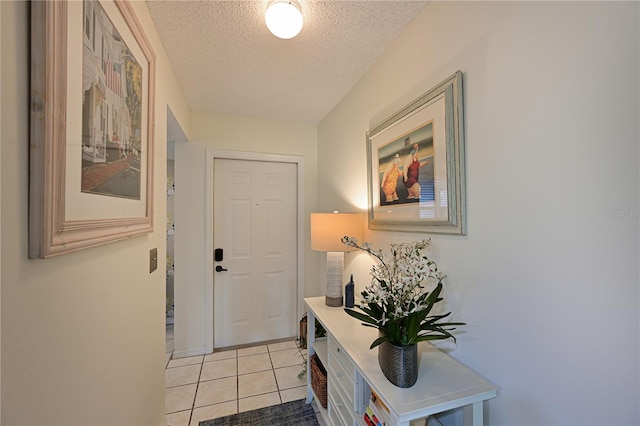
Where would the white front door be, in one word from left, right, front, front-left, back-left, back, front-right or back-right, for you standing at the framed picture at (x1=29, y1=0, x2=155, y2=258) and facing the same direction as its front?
left

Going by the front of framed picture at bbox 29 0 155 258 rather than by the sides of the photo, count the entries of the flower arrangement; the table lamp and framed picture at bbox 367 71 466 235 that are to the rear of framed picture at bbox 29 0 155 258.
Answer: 0

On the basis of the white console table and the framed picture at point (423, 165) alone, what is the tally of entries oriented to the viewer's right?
0

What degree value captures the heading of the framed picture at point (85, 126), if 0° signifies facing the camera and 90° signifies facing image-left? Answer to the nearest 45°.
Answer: approximately 315°

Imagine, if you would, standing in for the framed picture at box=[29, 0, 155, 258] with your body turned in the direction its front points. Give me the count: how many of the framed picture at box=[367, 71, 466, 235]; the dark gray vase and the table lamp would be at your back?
0

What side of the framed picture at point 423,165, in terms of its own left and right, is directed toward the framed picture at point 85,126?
front

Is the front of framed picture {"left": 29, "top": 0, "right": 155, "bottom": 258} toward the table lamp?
no

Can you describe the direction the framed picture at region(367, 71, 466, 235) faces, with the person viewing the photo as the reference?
facing the viewer and to the left of the viewer

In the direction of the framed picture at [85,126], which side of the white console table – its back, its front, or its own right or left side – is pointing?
front

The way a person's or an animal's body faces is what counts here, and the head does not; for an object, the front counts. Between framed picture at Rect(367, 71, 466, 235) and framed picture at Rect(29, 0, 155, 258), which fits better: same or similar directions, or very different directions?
very different directions

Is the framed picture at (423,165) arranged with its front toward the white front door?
no

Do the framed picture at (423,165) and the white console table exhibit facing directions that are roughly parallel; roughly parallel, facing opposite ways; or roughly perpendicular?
roughly parallel

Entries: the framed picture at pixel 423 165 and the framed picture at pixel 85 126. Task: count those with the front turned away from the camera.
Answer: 0
